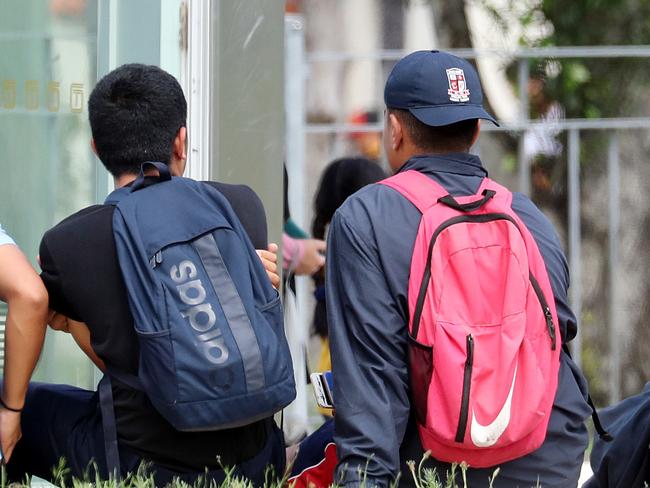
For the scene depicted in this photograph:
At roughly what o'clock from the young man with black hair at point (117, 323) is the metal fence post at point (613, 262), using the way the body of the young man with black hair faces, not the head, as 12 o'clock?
The metal fence post is roughly at 1 o'clock from the young man with black hair.

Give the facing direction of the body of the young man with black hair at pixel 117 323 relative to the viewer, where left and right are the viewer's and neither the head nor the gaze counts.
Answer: facing away from the viewer

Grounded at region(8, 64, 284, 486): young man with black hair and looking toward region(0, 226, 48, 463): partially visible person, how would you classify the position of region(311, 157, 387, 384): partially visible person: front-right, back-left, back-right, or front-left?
back-right

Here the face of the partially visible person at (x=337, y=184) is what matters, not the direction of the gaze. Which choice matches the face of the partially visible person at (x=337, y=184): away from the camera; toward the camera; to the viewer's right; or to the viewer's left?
away from the camera

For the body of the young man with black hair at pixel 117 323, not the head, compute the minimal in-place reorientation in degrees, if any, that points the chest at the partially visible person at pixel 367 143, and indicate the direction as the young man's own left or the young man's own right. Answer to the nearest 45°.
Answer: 0° — they already face them

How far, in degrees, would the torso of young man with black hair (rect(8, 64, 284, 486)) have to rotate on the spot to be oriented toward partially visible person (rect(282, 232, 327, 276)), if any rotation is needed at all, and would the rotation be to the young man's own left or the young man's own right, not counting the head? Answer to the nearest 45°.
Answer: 0° — they already face them

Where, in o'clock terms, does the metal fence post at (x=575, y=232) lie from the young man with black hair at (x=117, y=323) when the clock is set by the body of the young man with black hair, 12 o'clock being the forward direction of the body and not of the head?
The metal fence post is roughly at 1 o'clock from the young man with black hair.
